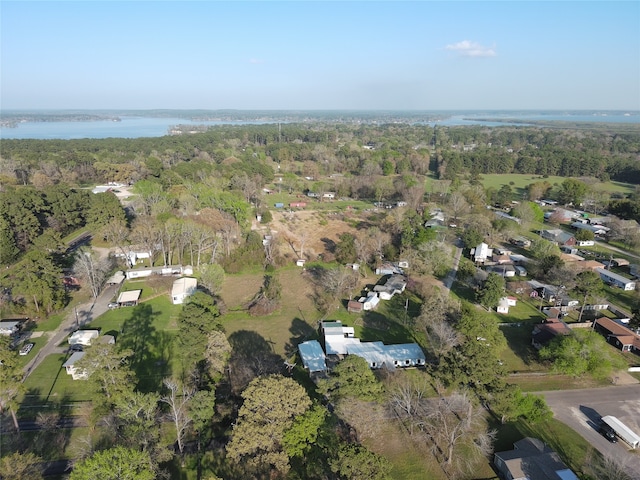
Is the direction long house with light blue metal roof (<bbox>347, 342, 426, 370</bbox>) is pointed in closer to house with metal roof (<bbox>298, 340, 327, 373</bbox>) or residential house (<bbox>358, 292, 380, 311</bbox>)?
the house with metal roof

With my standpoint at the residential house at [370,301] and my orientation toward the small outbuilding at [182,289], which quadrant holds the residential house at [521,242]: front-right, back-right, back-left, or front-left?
back-right

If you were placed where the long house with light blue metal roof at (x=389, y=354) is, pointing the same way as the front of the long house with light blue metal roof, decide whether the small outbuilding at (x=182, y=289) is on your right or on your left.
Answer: on your right

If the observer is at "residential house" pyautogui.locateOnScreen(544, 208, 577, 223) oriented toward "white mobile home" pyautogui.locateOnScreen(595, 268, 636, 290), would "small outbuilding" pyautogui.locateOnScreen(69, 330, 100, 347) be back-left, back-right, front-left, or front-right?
front-right

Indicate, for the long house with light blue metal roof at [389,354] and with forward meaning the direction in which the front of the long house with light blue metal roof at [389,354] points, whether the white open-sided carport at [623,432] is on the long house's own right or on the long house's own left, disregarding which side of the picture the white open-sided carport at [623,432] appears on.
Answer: on the long house's own left

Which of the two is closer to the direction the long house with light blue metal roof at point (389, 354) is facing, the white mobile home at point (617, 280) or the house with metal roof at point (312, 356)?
the house with metal roof

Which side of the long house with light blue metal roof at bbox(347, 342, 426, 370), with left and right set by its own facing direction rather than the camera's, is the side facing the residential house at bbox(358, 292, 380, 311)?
back

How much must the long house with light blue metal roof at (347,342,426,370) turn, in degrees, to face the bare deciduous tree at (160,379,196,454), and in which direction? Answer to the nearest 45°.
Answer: approximately 45° to its right

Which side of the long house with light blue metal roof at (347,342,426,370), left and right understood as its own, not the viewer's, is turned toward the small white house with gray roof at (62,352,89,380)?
right

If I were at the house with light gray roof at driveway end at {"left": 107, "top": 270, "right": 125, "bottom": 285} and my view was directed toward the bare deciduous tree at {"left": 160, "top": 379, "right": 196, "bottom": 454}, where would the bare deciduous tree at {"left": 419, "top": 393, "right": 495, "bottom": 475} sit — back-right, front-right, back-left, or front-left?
front-left

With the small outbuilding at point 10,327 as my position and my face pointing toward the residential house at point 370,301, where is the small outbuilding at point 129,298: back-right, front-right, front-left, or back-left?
front-left
